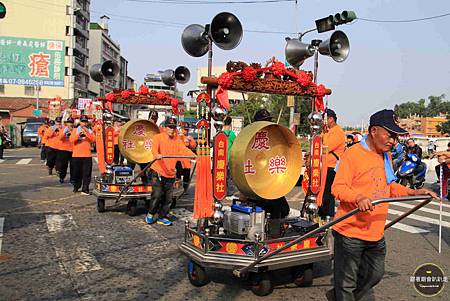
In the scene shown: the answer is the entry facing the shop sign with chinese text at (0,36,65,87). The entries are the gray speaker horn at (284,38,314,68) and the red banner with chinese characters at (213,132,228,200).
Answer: the gray speaker horn

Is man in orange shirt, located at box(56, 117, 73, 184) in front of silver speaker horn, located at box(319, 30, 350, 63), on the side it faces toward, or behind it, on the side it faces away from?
behind

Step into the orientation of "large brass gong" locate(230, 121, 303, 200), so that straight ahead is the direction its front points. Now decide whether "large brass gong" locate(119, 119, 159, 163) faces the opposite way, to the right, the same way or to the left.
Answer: the same way

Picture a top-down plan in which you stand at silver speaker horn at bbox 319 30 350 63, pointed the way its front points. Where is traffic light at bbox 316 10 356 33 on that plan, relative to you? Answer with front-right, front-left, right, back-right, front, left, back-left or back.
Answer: back-left

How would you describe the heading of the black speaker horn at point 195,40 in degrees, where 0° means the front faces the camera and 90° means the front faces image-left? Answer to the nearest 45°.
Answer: approximately 135°

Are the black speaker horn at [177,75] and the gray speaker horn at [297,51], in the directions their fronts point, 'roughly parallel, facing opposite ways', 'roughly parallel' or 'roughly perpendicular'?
roughly parallel, facing opposite ways

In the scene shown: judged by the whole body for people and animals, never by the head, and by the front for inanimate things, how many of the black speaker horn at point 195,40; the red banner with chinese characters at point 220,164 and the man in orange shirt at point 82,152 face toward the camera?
2

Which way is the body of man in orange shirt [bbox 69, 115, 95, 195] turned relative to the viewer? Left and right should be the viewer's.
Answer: facing the viewer

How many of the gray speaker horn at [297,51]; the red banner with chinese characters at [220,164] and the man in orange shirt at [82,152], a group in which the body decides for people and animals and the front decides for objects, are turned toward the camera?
2

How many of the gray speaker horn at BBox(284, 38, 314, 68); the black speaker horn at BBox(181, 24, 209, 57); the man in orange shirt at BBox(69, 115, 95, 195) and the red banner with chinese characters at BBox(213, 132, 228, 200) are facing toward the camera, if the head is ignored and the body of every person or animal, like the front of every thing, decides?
2

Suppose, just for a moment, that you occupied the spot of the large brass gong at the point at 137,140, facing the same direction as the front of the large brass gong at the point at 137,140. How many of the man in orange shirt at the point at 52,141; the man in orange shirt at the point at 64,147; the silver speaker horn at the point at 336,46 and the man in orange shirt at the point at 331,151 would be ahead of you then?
2

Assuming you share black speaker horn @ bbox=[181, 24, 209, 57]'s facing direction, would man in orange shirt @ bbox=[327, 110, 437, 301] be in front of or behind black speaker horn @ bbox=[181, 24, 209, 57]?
behind

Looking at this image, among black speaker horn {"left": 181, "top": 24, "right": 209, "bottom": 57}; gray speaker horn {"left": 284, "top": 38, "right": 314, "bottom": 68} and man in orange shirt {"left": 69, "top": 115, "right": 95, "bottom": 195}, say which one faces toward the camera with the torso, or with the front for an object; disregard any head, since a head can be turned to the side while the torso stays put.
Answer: the man in orange shirt

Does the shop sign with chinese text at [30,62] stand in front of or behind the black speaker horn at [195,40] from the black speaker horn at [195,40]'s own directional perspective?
in front

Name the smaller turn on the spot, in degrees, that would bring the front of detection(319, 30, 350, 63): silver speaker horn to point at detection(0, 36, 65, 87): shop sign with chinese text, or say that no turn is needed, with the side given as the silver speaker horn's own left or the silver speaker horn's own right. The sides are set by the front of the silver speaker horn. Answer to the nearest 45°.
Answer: approximately 180°
